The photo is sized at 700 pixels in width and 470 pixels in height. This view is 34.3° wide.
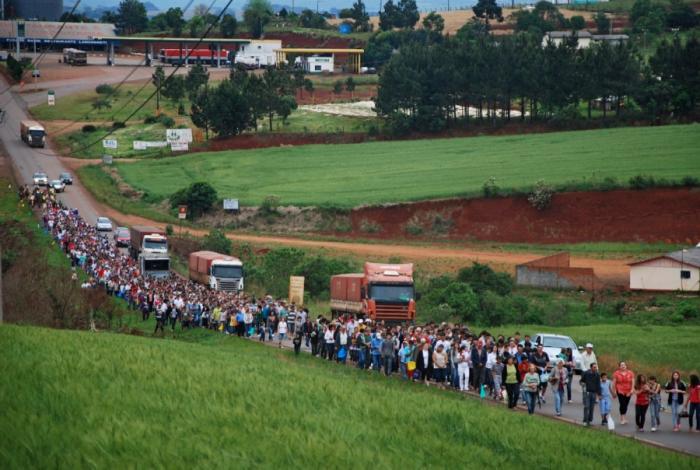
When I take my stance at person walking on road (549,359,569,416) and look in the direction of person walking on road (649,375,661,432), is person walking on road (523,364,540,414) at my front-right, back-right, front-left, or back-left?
back-right

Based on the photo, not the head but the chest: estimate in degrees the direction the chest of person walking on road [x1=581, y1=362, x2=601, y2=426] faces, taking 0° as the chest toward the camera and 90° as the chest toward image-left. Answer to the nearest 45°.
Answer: approximately 315°

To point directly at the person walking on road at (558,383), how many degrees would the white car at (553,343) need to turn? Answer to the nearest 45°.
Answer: approximately 45° to its right

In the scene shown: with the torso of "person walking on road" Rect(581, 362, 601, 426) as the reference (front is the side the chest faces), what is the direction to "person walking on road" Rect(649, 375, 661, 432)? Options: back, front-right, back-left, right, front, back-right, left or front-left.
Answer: front-left

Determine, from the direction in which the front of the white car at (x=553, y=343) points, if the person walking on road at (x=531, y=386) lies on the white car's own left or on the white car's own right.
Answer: on the white car's own right

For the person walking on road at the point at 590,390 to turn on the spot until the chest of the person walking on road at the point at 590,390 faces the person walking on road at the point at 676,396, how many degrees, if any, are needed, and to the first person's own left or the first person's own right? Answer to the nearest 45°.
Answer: approximately 45° to the first person's own left

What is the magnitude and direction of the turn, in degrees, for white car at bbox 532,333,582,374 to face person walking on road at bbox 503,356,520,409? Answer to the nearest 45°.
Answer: approximately 45° to its right
